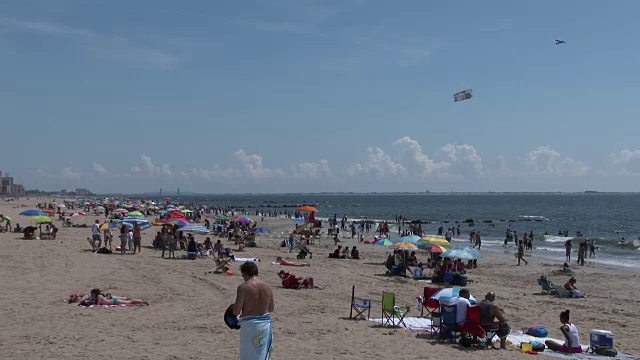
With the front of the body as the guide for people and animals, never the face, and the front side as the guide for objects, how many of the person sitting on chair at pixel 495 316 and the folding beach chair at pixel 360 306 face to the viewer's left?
0

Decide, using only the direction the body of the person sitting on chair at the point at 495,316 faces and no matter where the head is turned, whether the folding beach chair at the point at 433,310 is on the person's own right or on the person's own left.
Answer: on the person's own left

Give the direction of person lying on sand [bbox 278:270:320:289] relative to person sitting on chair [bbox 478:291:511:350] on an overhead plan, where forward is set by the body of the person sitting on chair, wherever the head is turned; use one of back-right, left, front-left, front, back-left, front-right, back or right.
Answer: left

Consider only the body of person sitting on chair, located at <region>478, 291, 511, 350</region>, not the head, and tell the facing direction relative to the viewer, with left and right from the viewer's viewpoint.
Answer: facing away from the viewer and to the right of the viewer

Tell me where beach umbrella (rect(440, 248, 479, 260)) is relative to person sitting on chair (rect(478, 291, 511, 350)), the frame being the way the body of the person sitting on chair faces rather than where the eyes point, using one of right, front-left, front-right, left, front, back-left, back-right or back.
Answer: front-left

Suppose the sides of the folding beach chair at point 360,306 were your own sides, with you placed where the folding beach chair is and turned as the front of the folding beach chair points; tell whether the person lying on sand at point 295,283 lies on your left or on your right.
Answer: on your left
